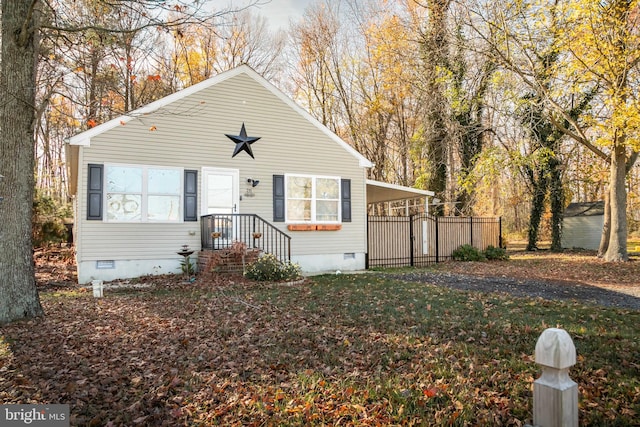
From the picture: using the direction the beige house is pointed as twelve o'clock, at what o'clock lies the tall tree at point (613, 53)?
The tall tree is roughly at 9 o'clock from the beige house.

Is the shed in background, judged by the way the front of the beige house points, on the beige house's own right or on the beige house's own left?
on the beige house's own left

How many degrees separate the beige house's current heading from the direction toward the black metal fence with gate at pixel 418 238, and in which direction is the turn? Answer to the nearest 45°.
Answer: approximately 135° to its left

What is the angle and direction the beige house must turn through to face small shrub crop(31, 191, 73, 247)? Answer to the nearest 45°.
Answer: approximately 135° to its right

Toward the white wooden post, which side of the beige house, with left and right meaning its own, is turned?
front

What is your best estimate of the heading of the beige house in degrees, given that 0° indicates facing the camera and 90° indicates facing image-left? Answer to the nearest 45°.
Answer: approximately 0°

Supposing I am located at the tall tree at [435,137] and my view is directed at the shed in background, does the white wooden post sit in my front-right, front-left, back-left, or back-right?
back-right
